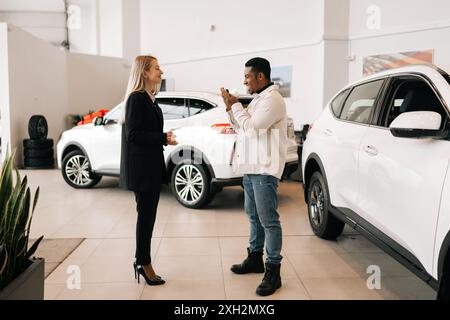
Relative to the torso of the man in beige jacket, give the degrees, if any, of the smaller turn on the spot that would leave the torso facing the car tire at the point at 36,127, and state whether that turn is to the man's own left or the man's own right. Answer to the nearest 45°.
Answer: approximately 45° to the man's own right

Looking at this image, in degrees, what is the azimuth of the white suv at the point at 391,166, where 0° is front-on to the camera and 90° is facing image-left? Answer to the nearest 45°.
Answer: approximately 315°

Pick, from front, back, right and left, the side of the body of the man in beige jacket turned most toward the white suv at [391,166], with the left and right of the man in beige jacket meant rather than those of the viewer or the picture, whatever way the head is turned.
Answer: back

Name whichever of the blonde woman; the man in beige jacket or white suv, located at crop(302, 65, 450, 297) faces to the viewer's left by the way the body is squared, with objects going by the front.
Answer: the man in beige jacket

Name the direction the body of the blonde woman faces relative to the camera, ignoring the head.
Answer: to the viewer's right

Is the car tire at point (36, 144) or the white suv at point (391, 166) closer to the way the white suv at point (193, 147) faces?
the car tire

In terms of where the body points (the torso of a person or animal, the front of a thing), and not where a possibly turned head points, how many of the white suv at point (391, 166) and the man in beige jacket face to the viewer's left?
1

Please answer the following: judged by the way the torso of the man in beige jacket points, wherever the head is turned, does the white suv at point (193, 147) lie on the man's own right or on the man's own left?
on the man's own right

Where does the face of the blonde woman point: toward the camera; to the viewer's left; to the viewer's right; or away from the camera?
to the viewer's right

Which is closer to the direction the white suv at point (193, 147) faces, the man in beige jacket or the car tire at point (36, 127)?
the car tire

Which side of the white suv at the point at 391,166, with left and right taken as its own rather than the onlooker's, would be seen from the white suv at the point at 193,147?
back

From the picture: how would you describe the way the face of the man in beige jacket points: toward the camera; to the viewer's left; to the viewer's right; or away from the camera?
to the viewer's left

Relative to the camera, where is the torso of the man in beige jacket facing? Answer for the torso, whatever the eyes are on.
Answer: to the viewer's left

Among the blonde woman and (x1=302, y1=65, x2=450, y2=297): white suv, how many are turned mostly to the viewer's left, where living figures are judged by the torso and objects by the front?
0

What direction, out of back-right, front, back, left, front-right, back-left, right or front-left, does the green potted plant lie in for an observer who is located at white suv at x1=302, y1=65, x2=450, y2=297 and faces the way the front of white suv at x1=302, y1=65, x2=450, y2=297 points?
right
